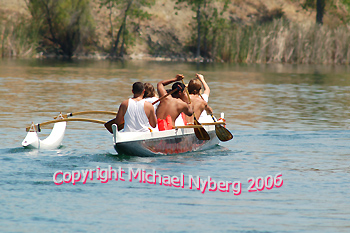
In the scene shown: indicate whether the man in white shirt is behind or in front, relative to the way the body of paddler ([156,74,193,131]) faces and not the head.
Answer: behind

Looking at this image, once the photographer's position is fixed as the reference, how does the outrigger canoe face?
facing away from the viewer and to the right of the viewer

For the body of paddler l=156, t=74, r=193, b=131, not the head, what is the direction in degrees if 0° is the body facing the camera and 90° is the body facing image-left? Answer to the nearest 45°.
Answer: approximately 225°

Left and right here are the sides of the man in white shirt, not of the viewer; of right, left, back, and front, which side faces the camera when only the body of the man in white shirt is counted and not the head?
back
